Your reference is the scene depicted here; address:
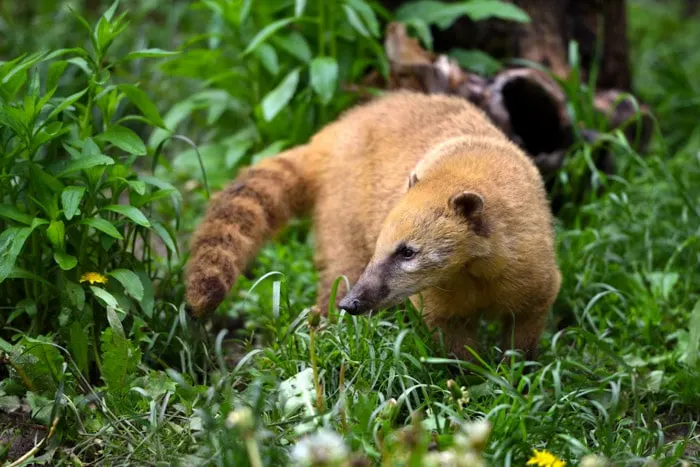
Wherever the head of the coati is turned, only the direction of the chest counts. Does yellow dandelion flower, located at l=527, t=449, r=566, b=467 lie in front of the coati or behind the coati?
in front

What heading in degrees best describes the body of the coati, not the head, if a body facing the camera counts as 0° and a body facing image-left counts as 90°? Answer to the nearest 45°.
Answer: approximately 315°

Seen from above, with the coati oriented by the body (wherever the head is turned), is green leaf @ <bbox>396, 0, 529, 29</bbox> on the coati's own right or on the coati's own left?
on the coati's own left

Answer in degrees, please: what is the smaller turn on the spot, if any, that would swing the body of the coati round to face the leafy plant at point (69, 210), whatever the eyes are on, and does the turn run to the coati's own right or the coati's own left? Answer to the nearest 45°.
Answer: approximately 135° to the coati's own right

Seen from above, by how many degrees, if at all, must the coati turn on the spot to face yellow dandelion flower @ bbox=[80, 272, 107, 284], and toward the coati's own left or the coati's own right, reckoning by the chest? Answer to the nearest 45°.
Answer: approximately 135° to the coati's own right

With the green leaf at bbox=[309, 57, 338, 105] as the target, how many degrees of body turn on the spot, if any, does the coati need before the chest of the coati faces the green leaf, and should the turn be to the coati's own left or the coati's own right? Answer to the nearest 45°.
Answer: approximately 135° to the coati's own left

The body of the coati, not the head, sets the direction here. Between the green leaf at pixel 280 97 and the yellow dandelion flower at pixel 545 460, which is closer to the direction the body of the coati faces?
the yellow dandelion flower

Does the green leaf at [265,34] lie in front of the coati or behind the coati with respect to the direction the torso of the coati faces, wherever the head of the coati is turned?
behind

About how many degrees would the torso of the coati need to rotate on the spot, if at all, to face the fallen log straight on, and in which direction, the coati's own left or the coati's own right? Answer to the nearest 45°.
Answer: approximately 135° to the coati's own left

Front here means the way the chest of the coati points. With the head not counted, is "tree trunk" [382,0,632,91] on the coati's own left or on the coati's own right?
on the coati's own left
